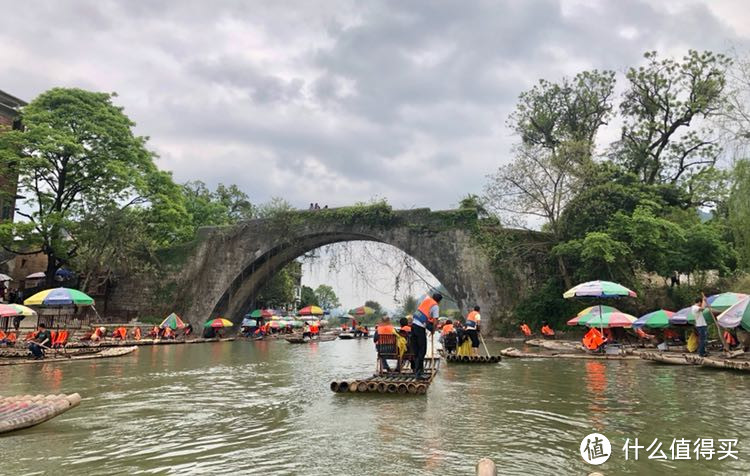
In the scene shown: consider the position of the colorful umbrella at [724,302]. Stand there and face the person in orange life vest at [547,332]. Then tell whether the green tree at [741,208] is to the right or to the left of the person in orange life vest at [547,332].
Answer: right

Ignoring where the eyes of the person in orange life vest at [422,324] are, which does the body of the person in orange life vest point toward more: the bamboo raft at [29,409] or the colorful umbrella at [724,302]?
the colorful umbrella

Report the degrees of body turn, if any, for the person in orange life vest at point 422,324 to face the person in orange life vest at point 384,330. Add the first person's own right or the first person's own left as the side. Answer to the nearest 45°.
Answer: approximately 135° to the first person's own left

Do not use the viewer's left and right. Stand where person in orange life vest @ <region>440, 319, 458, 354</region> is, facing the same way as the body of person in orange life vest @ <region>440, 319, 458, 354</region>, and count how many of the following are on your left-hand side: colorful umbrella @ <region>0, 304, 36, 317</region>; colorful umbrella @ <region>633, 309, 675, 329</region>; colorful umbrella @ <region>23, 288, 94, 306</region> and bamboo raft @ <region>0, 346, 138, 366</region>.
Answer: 3

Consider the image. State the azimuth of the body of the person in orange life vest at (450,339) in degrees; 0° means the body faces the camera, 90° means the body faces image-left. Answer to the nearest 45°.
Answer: approximately 180°

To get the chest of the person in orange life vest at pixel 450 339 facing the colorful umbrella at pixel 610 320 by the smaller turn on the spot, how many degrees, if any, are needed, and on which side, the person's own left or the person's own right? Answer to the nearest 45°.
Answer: approximately 90° to the person's own right
